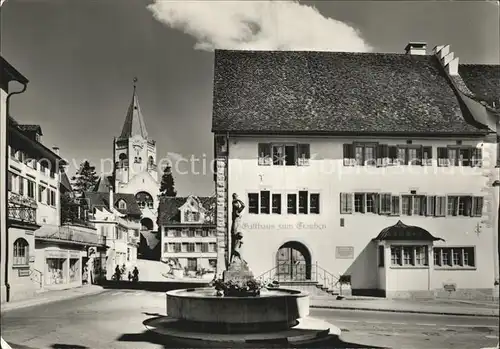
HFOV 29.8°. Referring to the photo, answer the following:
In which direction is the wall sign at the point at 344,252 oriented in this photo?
toward the camera

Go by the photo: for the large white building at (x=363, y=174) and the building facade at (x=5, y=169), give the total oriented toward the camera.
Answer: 1

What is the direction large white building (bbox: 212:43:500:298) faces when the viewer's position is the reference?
facing the viewer

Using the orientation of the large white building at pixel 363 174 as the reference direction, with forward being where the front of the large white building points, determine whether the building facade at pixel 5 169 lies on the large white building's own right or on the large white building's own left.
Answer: on the large white building's own right

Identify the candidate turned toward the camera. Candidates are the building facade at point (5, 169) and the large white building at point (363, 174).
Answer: the large white building

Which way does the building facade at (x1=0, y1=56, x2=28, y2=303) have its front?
to the viewer's right

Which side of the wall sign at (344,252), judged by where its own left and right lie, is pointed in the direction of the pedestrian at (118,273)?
right

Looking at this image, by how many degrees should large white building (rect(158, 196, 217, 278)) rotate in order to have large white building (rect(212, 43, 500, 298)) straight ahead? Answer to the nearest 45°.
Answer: approximately 90° to its left

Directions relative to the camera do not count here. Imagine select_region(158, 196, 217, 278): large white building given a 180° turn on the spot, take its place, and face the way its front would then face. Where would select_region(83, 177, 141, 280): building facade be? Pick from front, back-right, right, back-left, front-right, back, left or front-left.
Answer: left

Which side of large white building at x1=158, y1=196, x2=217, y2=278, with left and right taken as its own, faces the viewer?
front

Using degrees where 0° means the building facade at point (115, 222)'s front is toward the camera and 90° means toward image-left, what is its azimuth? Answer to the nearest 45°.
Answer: approximately 315°
